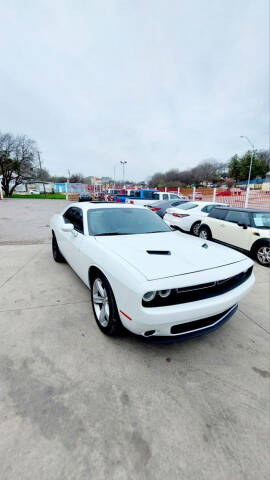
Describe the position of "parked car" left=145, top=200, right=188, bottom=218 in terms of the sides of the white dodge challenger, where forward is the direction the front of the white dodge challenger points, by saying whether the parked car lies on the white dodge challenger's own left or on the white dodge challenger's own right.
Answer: on the white dodge challenger's own left

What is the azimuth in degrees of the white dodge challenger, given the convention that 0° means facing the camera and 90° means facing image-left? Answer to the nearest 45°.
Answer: approximately 315°

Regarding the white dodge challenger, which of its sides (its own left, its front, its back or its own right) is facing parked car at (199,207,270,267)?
left

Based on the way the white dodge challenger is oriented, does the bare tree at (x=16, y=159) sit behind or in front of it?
behind
